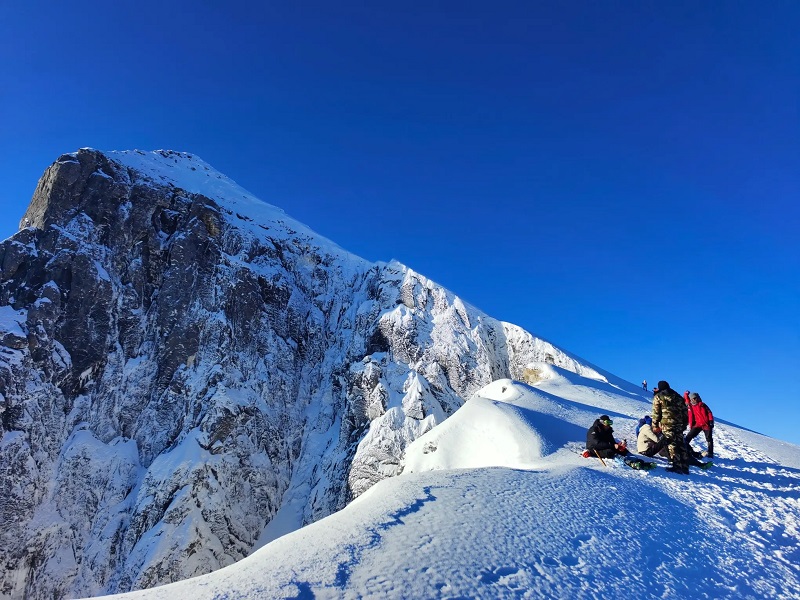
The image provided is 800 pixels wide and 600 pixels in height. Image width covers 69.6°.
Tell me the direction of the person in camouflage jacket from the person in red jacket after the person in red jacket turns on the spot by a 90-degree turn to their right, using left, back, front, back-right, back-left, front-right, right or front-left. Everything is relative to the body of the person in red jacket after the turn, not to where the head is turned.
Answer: back-left

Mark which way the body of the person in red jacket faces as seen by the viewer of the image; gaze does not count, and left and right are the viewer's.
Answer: facing the viewer and to the left of the viewer

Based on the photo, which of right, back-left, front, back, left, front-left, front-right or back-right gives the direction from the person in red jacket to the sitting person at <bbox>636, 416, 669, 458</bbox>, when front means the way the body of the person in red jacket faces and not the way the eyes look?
front

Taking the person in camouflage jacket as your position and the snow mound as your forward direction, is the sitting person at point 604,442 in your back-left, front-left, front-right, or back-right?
front-left

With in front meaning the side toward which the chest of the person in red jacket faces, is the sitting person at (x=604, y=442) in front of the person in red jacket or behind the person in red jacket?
in front
